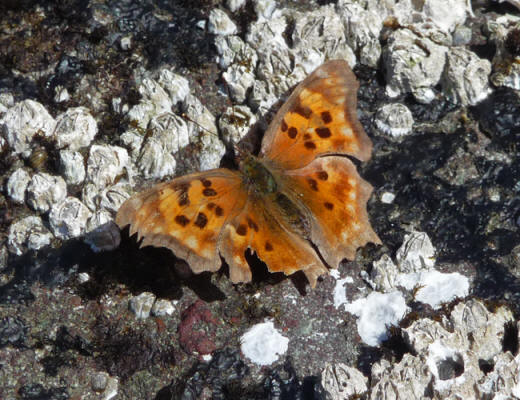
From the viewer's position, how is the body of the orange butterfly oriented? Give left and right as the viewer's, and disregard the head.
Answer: facing away from the viewer and to the left of the viewer

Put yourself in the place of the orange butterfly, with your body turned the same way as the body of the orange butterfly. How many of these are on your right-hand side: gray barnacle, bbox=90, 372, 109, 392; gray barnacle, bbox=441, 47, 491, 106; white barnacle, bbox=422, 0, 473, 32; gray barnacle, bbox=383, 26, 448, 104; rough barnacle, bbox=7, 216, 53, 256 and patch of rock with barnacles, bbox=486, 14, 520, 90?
4

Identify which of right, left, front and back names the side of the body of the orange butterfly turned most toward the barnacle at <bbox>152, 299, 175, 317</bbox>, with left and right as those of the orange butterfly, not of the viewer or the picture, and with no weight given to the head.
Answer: left

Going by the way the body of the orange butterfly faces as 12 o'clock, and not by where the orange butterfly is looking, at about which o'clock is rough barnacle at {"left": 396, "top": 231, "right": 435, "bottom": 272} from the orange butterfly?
The rough barnacle is roughly at 5 o'clock from the orange butterfly.

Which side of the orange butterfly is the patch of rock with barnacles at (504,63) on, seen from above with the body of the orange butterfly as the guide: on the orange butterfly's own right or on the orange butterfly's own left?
on the orange butterfly's own right

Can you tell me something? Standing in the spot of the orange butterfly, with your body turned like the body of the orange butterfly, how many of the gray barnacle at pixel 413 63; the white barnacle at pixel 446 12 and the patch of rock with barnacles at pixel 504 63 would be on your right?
3

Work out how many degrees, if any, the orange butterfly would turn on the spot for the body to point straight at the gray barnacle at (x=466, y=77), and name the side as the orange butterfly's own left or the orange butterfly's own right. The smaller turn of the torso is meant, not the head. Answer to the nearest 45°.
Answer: approximately 90° to the orange butterfly's own right

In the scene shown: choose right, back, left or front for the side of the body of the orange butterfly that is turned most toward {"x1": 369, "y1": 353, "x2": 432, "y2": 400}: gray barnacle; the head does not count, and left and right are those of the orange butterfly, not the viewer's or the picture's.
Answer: back

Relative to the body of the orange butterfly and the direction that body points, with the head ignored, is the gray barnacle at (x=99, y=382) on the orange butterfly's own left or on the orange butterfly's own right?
on the orange butterfly's own left

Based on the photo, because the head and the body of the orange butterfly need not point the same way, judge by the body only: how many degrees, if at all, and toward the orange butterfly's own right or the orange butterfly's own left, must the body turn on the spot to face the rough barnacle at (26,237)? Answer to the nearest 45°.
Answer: approximately 45° to the orange butterfly's own left

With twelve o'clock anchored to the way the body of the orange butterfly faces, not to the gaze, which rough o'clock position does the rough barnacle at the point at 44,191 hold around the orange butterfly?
The rough barnacle is roughly at 11 o'clock from the orange butterfly.

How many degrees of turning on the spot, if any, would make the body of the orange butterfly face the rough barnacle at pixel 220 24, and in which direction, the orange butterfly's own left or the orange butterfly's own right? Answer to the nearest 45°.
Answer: approximately 45° to the orange butterfly's own right
